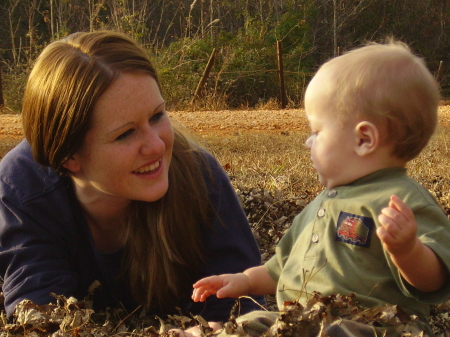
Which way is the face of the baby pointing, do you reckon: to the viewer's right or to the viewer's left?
to the viewer's left

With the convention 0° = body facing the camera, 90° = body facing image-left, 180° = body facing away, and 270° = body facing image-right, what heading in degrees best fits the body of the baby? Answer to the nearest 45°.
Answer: approximately 45°
